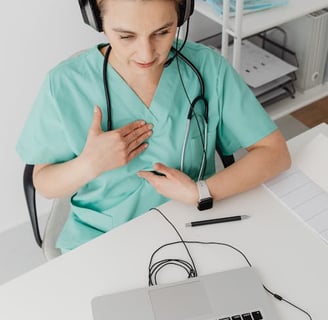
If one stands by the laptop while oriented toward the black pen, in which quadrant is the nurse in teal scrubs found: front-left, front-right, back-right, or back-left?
front-left

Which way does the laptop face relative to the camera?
away from the camera

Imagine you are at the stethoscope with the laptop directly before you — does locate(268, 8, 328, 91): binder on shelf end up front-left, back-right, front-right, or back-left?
back-left

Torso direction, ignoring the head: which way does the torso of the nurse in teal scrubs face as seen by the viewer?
toward the camera

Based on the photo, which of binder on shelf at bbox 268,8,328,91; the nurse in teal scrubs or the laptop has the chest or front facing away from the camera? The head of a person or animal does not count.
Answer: the laptop

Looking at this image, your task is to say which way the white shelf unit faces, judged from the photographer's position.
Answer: facing the viewer and to the right of the viewer

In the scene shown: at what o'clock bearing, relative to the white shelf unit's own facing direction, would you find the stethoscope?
The stethoscope is roughly at 2 o'clock from the white shelf unit.

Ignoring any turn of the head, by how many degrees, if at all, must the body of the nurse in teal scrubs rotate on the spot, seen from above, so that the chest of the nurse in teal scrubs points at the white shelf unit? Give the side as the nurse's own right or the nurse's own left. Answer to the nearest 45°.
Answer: approximately 135° to the nurse's own left

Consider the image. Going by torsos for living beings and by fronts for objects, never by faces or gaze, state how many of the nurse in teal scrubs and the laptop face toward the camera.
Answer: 1

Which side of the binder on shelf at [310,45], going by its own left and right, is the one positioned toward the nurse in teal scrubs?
right

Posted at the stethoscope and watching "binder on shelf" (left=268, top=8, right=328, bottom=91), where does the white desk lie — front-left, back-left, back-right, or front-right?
back-right

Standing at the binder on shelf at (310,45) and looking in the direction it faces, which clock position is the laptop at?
The laptop is roughly at 2 o'clock from the binder on shelf.
